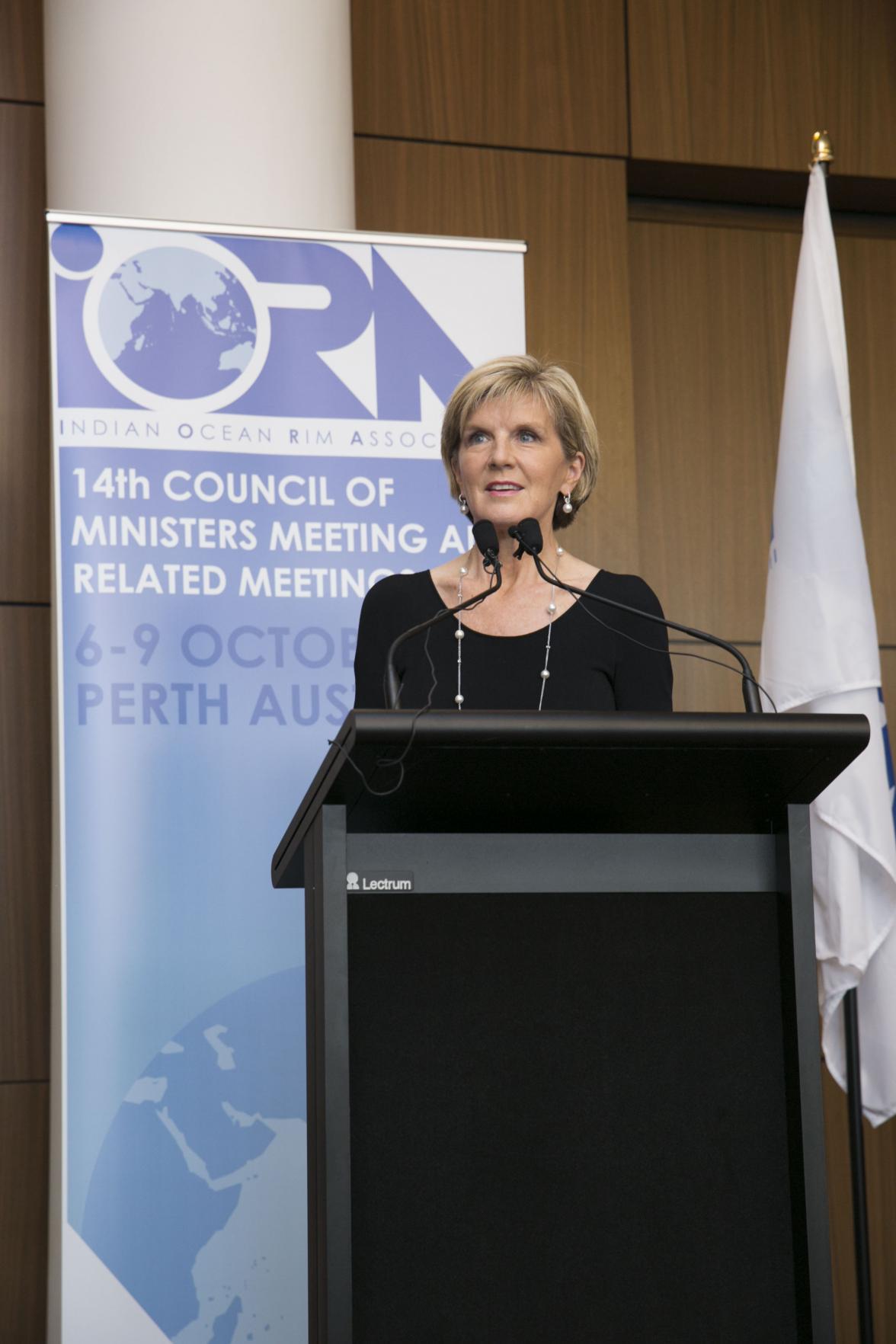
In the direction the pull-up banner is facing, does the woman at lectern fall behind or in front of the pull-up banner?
in front

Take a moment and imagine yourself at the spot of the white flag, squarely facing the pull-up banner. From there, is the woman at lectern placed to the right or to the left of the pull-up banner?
left

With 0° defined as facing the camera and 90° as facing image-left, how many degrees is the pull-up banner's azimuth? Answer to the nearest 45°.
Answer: approximately 0°

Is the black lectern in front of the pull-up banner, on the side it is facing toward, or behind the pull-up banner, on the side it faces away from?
in front

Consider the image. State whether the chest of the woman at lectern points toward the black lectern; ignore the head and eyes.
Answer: yes

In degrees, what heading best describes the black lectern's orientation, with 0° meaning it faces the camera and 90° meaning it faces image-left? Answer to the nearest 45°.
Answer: approximately 0°

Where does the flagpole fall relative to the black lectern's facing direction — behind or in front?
behind
